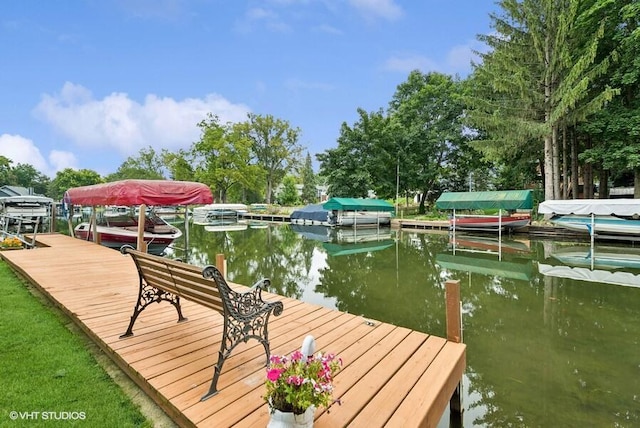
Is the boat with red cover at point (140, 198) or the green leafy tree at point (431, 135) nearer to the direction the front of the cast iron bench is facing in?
the green leafy tree

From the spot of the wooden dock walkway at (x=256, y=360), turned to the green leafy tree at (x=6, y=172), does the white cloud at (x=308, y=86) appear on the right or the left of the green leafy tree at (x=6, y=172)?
right

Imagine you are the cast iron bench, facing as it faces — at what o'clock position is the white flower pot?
The white flower pot is roughly at 4 o'clock from the cast iron bench.

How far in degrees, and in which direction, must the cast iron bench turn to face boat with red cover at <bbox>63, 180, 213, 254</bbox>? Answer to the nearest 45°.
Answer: approximately 45° to its left

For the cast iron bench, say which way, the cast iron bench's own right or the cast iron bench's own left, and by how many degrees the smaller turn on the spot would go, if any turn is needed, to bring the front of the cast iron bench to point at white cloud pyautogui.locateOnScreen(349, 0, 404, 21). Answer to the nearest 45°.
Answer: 0° — it already faces it

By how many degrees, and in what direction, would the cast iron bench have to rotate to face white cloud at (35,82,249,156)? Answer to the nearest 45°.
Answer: approximately 45° to its left

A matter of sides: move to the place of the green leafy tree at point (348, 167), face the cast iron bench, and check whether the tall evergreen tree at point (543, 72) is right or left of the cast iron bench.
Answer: left

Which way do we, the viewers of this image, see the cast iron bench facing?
facing away from the viewer and to the right of the viewer

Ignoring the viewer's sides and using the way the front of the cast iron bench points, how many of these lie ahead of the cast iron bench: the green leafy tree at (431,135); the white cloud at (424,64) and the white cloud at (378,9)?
3

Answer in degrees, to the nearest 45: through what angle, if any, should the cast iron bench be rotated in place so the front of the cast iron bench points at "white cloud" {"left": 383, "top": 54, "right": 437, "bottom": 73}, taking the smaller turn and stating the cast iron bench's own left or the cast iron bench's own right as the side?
0° — it already faces it

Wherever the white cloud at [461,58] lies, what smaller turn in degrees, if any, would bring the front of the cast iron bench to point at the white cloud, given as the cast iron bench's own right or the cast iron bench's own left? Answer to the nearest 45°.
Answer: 0° — it already faces it
